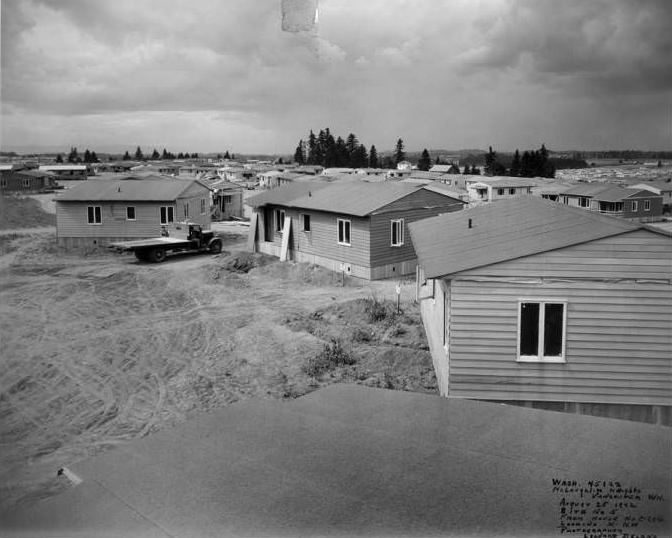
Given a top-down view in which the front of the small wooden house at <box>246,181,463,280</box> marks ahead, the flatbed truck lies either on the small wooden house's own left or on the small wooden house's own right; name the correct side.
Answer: on the small wooden house's own right

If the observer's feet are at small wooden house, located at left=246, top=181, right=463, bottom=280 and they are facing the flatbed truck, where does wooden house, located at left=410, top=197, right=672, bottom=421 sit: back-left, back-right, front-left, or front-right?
back-left

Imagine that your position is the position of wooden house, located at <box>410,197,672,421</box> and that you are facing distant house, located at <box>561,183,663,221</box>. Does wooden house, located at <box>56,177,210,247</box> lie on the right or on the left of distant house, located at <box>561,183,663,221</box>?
left

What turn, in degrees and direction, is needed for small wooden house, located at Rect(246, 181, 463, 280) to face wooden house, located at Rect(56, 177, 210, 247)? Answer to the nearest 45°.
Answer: approximately 90° to its right

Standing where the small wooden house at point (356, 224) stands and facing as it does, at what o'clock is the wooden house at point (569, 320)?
The wooden house is roughly at 10 o'clock from the small wooden house.

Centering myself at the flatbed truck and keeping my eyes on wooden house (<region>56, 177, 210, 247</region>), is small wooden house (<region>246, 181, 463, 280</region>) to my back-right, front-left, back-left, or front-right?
back-right

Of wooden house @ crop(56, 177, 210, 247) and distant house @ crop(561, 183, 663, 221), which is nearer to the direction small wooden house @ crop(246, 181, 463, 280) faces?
the wooden house

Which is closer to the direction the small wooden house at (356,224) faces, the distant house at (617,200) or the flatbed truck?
the flatbed truck

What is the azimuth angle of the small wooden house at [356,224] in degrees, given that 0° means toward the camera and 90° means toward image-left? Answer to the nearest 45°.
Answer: approximately 45°

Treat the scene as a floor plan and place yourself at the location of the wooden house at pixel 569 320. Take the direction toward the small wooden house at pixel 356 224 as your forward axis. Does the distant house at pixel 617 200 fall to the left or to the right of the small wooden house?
right

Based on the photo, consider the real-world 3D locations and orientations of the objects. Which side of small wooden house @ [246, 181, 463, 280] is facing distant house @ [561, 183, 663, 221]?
back
